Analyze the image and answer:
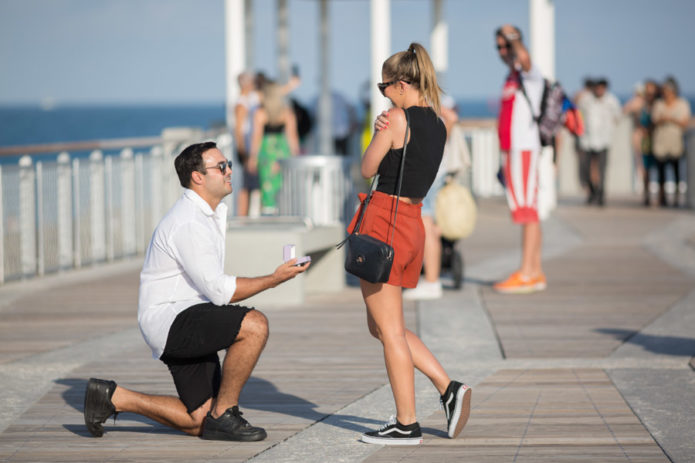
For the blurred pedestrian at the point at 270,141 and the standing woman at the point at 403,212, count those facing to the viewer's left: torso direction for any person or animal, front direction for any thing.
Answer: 1

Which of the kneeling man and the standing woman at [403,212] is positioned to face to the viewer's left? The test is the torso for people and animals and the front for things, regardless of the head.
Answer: the standing woman

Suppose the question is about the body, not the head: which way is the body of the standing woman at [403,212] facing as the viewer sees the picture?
to the viewer's left

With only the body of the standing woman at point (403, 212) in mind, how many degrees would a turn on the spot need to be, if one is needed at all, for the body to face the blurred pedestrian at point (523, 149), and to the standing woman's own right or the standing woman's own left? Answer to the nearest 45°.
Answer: approximately 90° to the standing woman's own right

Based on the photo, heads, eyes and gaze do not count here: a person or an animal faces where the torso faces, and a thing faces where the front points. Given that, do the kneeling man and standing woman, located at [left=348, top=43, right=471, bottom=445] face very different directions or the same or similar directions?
very different directions

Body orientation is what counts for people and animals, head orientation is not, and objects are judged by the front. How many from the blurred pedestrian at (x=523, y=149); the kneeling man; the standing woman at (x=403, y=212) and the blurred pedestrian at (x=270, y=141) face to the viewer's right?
1

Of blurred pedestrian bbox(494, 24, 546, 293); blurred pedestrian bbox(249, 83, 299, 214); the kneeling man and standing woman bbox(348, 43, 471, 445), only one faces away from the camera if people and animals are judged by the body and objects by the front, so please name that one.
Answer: blurred pedestrian bbox(249, 83, 299, 214)

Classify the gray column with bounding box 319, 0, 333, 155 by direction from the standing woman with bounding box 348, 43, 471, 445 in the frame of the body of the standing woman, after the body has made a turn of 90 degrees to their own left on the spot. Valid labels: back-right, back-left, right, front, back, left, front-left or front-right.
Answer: back

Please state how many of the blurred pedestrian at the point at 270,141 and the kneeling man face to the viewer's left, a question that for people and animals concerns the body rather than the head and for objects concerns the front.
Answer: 0

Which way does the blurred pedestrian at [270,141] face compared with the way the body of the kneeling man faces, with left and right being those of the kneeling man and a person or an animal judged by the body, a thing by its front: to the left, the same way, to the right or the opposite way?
to the left

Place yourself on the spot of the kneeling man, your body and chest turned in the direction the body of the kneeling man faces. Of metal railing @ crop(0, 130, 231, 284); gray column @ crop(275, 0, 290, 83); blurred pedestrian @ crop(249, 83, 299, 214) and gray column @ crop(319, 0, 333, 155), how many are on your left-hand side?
4

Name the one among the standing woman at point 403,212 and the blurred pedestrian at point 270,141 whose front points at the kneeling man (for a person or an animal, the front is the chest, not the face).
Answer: the standing woman

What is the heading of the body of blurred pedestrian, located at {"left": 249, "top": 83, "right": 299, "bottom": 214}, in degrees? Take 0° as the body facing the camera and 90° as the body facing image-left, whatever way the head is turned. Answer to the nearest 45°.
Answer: approximately 180°

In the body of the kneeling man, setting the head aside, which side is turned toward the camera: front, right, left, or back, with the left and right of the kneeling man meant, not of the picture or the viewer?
right

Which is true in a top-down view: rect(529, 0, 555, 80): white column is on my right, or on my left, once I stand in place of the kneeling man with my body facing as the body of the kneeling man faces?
on my left
